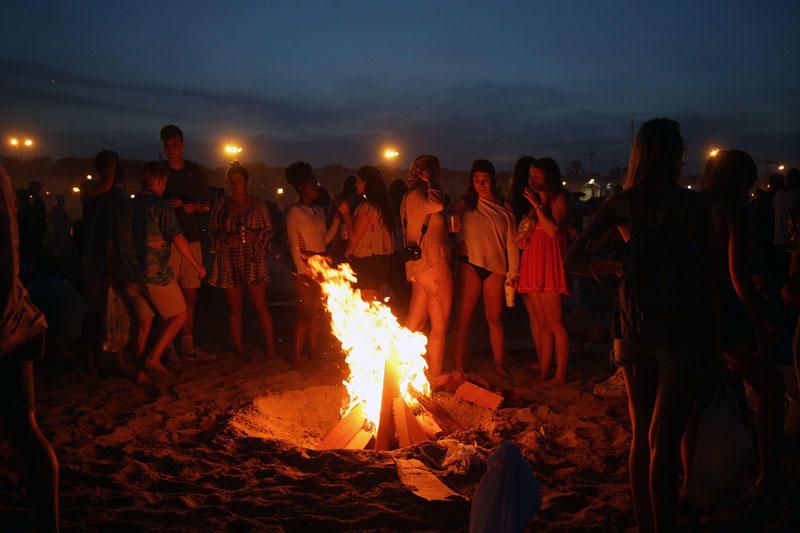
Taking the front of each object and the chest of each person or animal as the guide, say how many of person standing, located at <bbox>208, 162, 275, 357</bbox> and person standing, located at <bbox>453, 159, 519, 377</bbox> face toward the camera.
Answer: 2

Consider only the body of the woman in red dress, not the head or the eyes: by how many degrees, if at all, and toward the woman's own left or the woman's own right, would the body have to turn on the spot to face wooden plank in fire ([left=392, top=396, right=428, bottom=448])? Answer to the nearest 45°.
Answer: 0° — they already face it

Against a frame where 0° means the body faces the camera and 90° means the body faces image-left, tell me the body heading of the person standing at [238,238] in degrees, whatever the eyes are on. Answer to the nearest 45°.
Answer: approximately 0°

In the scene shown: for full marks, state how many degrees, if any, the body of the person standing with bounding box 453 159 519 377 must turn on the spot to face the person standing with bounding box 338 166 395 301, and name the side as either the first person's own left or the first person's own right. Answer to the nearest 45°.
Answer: approximately 90° to the first person's own right

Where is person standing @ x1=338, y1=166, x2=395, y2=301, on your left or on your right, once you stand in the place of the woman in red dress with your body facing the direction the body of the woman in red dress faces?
on your right

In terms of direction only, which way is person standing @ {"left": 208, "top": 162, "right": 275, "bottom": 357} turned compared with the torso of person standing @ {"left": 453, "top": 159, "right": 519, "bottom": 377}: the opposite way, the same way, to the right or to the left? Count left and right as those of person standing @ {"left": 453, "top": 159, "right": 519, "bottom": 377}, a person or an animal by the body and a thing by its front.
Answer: the same way

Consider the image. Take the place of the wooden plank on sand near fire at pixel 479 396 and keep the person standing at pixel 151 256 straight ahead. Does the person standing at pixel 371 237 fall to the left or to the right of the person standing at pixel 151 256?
right

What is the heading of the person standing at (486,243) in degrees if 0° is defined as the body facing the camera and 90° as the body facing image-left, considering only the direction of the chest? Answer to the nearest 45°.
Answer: approximately 0°

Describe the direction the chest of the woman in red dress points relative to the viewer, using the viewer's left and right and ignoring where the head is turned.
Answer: facing the viewer and to the left of the viewer

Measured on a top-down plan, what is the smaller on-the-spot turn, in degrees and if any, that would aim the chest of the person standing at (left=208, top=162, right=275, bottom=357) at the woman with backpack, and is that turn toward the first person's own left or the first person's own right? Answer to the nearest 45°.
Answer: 0° — they already face them

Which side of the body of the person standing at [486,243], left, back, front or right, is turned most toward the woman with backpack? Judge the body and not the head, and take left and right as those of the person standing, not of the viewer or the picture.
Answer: front

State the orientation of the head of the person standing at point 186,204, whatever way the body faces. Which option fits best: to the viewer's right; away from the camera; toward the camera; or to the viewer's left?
toward the camera

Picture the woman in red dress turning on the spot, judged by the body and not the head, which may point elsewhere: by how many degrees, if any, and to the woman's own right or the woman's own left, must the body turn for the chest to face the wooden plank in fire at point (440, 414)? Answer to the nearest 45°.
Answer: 0° — they already face it

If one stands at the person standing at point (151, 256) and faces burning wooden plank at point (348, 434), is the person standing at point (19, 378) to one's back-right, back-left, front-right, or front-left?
front-right

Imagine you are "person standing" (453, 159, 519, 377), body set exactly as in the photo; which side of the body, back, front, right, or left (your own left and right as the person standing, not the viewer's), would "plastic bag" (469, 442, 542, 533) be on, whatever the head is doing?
front

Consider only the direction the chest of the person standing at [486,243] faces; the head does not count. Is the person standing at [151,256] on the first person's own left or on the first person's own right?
on the first person's own right
